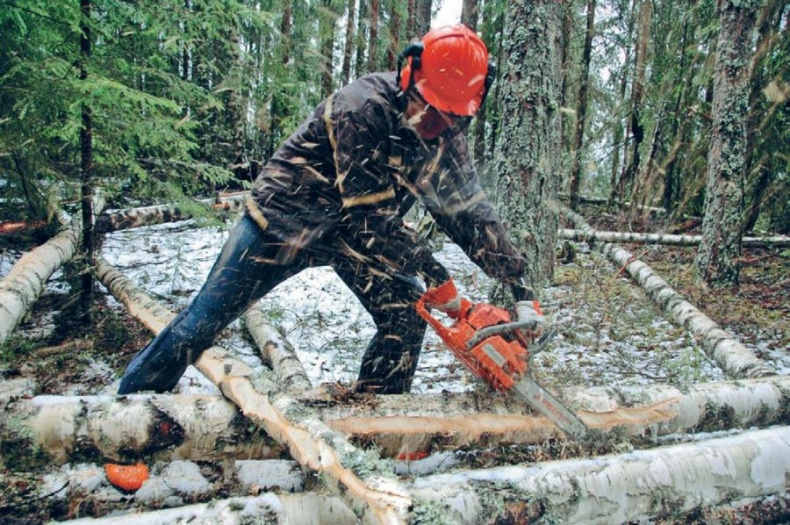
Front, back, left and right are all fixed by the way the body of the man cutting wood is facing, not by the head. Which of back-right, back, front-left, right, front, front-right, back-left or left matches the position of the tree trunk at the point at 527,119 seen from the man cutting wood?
left

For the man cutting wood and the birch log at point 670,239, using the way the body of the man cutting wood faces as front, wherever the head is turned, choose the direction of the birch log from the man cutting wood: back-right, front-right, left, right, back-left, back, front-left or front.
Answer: left

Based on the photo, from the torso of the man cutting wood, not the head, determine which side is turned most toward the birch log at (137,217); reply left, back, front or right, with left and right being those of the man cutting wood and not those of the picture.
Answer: back

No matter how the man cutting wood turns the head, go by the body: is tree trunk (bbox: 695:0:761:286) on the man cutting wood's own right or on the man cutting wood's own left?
on the man cutting wood's own left

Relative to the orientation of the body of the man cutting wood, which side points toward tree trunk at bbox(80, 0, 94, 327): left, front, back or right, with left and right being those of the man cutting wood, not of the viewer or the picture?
back

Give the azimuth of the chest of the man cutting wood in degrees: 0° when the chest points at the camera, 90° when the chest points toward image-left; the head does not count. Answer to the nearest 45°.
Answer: approximately 315°

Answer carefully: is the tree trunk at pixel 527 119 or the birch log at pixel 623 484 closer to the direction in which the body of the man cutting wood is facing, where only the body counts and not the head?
the birch log

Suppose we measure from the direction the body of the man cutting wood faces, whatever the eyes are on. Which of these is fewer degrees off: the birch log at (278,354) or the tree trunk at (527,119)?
the tree trunk

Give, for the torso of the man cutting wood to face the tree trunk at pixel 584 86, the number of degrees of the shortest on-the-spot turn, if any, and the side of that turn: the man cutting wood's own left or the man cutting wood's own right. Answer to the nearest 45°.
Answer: approximately 90° to the man cutting wood's own left

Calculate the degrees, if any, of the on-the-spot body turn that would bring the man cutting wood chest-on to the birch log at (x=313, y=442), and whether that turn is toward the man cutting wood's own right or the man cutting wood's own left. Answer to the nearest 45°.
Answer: approximately 45° to the man cutting wood's own right

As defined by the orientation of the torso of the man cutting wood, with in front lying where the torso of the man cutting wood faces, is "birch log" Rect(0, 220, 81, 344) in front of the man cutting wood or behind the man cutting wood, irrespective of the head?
behind

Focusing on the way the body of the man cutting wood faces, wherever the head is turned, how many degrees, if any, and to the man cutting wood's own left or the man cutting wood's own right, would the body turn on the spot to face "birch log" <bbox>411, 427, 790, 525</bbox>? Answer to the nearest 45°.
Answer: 0° — they already face it

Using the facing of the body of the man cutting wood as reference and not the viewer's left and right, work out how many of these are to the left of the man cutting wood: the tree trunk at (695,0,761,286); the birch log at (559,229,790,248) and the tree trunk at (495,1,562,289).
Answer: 3
